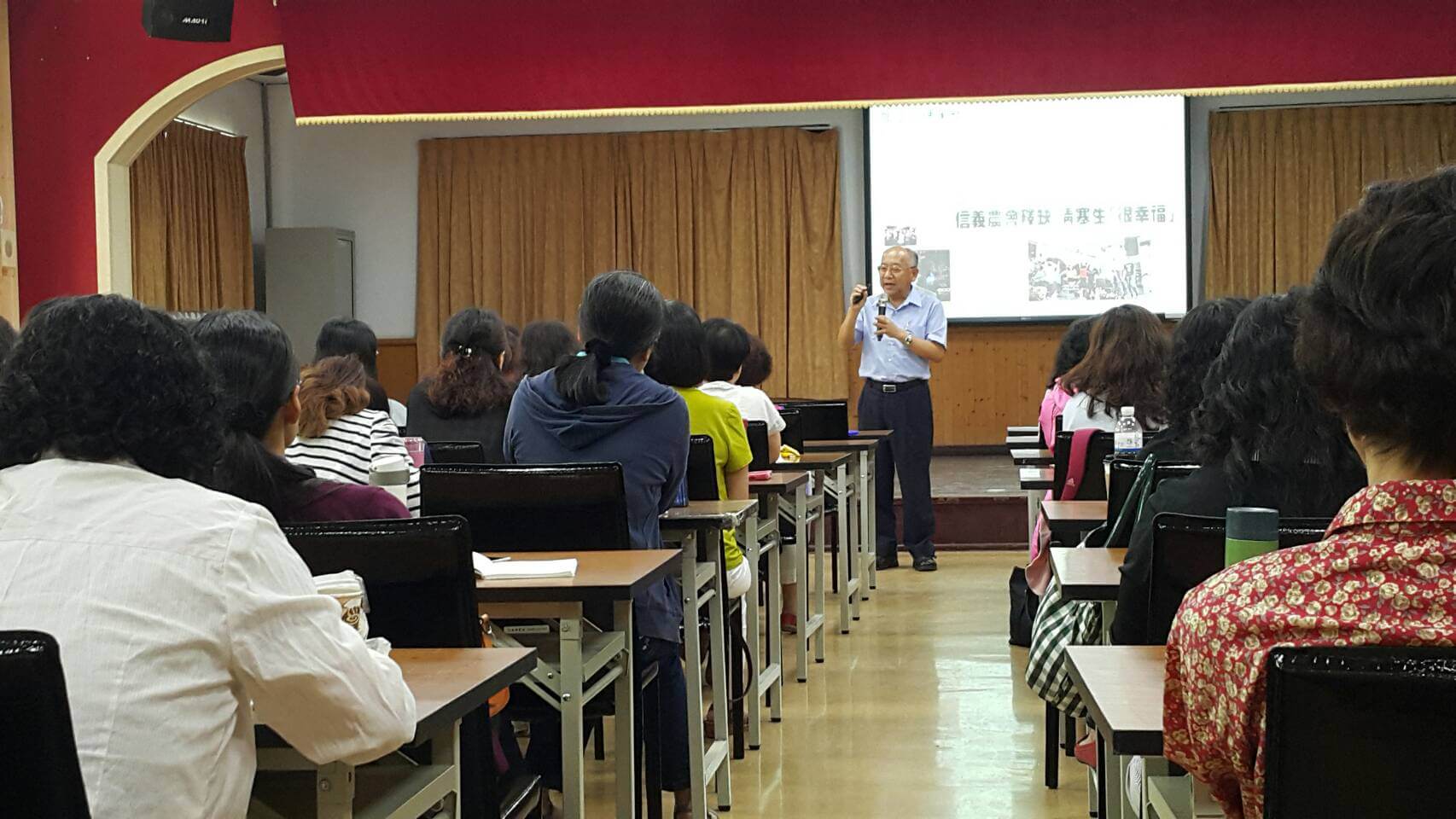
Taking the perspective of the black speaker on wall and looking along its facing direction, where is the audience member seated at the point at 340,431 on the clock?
The audience member seated is roughly at 12 o'clock from the black speaker on wall.

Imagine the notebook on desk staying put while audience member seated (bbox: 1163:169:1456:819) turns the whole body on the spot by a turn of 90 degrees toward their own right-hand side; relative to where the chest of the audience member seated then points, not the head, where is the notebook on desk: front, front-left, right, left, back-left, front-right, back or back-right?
back-left

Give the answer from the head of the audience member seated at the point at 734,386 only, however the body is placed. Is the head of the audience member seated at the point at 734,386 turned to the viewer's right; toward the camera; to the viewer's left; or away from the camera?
away from the camera

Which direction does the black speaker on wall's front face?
toward the camera

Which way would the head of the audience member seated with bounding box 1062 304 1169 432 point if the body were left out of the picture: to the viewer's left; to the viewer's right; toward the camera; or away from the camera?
away from the camera

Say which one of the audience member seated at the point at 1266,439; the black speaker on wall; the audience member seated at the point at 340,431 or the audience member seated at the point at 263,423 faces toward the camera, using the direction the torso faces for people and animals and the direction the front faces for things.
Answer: the black speaker on wall

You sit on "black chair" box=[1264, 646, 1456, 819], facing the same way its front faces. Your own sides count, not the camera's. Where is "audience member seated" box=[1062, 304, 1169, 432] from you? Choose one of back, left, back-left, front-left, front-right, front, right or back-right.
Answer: front

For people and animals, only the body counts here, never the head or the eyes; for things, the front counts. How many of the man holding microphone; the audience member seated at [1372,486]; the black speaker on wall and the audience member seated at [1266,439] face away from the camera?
2

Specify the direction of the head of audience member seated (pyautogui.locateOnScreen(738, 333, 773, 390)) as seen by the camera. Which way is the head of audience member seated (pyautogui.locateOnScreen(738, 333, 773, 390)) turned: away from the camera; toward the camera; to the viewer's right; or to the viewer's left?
away from the camera

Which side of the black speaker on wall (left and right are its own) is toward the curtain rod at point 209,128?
back

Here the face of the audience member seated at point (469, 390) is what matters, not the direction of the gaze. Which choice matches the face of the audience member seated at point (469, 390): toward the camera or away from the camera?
away from the camera

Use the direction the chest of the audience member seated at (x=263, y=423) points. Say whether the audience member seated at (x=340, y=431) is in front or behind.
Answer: in front

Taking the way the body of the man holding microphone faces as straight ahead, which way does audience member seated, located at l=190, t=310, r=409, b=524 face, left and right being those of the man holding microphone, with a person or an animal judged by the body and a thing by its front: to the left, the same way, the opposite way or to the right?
the opposite way

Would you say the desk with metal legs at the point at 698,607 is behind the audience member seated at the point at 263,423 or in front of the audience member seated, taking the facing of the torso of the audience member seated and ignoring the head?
in front

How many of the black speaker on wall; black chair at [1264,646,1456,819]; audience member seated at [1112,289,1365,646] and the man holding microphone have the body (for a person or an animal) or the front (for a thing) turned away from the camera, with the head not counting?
2

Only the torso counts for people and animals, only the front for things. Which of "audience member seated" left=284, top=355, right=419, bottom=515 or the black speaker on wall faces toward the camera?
the black speaker on wall

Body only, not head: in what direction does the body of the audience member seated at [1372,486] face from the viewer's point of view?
away from the camera

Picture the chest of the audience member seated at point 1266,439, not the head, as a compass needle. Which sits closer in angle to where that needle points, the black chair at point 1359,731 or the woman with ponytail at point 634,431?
the woman with ponytail

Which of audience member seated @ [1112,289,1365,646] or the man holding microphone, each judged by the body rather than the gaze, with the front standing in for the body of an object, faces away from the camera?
the audience member seated

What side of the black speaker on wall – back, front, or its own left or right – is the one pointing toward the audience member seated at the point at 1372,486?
front

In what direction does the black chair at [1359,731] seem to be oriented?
away from the camera
